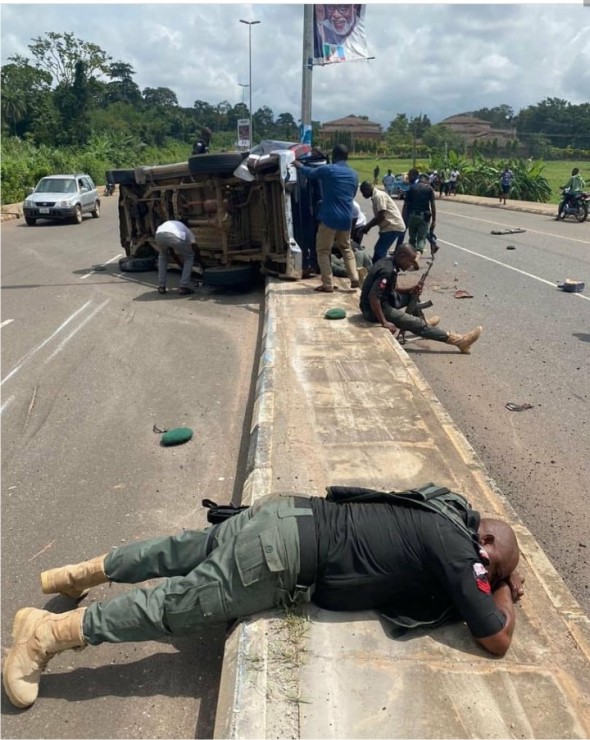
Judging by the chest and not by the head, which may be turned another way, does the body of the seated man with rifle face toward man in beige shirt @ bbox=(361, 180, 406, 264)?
no

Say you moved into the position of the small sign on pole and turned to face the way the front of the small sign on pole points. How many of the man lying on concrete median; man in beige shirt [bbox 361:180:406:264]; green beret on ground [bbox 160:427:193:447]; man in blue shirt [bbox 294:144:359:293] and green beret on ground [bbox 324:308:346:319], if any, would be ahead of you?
5

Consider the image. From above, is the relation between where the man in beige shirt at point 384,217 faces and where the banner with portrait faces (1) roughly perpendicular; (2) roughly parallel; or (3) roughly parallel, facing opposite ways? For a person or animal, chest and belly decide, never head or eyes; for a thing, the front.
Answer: roughly perpendicular

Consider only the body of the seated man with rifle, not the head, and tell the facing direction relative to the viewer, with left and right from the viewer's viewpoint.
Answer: facing to the right of the viewer

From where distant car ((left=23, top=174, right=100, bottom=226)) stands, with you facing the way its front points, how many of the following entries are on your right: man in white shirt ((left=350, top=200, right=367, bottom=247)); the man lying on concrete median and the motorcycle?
0

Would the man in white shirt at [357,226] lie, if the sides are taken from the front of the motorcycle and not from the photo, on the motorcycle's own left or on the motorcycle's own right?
on the motorcycle's own left

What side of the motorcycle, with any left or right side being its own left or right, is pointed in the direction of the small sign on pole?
front

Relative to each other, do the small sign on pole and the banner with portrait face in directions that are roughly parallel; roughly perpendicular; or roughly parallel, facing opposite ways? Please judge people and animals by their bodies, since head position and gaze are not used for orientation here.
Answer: roughly parallel

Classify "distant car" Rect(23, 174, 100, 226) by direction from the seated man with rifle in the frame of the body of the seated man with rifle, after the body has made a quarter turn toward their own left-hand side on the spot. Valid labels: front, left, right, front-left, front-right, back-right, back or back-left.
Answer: front-left

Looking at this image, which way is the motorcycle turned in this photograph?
to the viewer's left

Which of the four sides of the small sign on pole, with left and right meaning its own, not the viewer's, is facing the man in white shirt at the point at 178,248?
front

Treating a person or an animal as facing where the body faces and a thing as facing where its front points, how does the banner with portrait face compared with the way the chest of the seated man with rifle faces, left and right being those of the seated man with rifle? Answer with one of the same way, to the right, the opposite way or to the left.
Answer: to the right

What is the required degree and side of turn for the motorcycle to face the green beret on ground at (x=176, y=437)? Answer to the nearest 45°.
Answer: approximately 90° to its left

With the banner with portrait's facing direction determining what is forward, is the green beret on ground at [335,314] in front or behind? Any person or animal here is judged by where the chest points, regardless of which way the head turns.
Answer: in front

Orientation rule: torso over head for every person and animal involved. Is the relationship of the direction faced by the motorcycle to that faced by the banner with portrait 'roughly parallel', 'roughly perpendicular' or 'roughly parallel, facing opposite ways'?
roughly perpendicular

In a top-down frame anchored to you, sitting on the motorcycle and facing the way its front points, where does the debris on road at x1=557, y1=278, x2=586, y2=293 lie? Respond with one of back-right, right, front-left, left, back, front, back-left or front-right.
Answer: left

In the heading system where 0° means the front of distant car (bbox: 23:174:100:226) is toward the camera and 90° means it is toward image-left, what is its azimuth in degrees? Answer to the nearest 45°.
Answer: approximately 45°

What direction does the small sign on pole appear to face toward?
toward the camera
